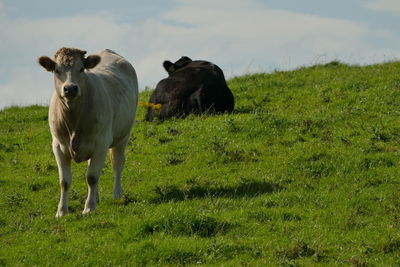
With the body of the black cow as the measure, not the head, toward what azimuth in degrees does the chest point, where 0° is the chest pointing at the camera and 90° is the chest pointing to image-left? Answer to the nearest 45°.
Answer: approximately 135°

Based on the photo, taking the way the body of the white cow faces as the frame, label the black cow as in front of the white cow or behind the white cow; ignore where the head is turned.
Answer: behind

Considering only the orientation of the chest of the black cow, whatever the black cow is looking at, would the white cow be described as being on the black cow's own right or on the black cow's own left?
on the black cow's own left

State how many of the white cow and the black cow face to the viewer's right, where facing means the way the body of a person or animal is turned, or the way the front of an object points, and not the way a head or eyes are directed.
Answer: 0

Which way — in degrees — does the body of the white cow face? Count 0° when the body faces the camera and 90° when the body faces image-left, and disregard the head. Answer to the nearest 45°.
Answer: approximately 45°
